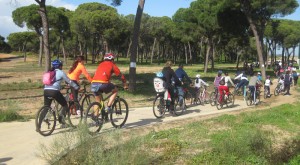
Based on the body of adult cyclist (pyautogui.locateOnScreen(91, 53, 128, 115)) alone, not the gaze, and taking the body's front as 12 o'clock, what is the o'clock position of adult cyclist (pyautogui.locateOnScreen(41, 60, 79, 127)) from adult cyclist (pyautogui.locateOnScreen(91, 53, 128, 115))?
adult cyclist (pyautogui.locateOnScreen(41, 60, 79, 127)) is roughly at 7 o'clock from adult cyclist (pyautogui.locateOnScreen(91, 53, 128, 115)).

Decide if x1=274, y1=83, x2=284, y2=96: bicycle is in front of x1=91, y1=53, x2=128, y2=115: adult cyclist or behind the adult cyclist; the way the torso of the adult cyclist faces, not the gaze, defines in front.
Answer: in front

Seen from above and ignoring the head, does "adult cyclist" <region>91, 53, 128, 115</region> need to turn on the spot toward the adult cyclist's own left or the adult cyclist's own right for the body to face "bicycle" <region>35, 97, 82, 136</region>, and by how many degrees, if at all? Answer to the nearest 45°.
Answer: approximately 135° to the adult cyclist's own left

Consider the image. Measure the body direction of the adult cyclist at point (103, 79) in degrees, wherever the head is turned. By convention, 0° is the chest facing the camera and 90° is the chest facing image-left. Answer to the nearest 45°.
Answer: approximately 225°

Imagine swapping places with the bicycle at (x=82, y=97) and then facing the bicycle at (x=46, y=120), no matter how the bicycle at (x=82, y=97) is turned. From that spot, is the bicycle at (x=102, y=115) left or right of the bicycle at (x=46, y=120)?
left
